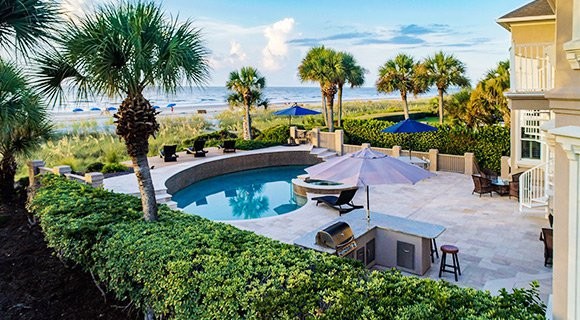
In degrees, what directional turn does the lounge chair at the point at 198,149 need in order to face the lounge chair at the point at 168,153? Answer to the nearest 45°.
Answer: approximately 45° to its left

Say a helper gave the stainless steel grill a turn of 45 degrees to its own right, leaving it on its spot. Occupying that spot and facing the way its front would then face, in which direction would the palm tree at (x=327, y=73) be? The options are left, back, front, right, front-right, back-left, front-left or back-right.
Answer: back

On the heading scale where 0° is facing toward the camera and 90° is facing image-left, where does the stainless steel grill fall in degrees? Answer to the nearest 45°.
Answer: approximately 315°

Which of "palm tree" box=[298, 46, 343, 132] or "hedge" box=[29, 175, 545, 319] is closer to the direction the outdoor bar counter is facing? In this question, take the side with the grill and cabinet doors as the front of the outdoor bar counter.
the hedge

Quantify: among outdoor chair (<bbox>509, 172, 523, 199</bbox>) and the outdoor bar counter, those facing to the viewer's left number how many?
1

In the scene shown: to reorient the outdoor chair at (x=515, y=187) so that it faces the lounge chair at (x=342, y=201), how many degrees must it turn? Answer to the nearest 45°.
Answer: approximately 45° to its left

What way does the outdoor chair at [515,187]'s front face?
to the viewer's left
